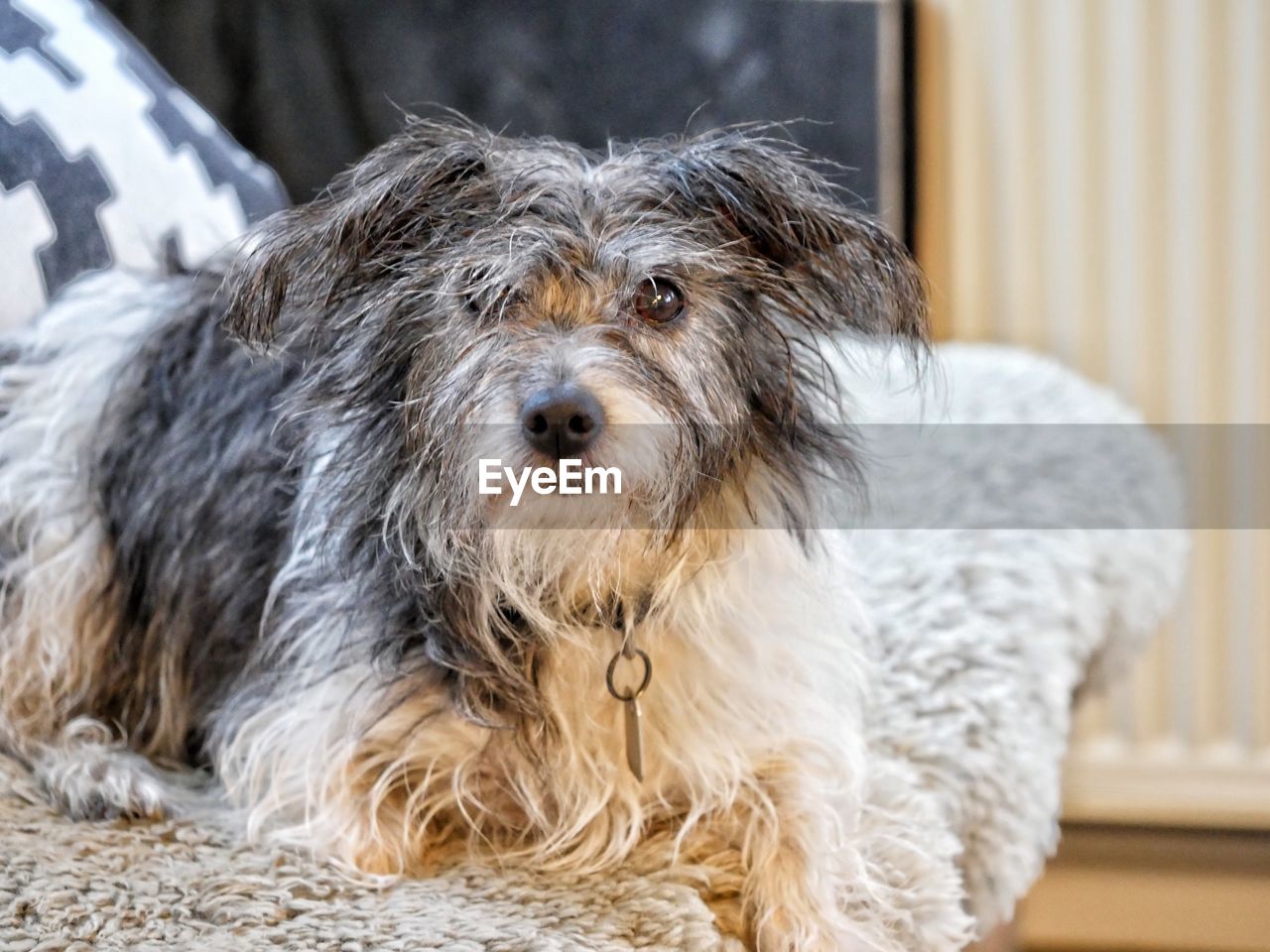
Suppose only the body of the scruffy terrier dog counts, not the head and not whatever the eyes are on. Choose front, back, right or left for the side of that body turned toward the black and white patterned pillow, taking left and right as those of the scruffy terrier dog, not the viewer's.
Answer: back

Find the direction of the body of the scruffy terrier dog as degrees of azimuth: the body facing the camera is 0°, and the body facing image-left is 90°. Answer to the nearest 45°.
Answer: approximately 315°

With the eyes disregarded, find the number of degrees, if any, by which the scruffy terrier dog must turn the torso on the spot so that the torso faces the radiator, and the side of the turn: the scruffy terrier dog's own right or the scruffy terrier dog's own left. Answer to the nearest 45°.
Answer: approximately 90° to the scruffy terrier dog's own left

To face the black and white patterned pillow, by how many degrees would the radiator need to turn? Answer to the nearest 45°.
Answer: approximately 45° to its right
